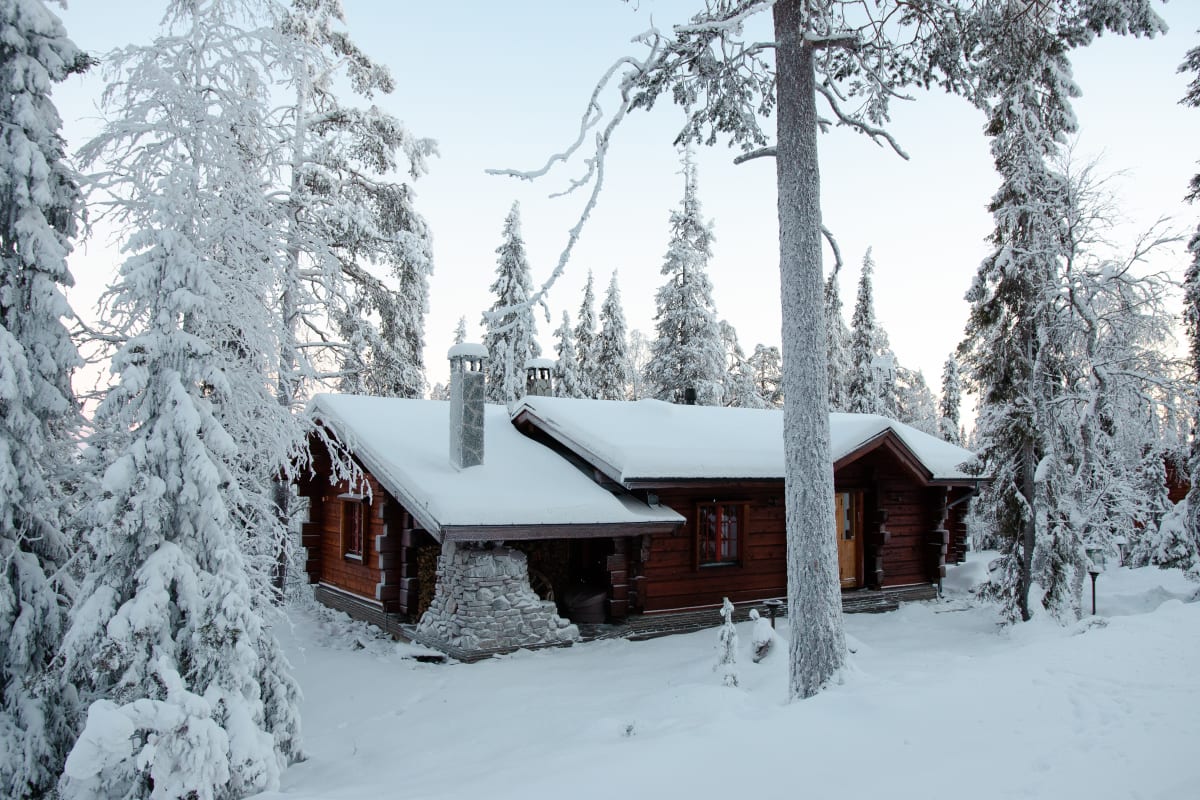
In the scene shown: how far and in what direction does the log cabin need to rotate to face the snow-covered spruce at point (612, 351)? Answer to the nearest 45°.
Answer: approximately 135° to its left

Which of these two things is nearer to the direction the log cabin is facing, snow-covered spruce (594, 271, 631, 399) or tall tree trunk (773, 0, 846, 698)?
the tall tree trunk

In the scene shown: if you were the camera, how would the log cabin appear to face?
facing the viewer and to the right of the viewer

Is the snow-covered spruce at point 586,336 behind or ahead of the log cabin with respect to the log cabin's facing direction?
behind

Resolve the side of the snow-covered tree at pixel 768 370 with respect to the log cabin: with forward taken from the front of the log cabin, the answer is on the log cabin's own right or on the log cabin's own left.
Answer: on the log cabin's own left

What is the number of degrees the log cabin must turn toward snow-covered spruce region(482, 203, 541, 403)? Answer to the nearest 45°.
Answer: approximately 135° to its left

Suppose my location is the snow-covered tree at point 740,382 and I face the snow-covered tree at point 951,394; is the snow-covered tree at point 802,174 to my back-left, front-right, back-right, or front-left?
back-right

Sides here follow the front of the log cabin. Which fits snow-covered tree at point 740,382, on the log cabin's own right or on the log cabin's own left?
on the log cabin's own left

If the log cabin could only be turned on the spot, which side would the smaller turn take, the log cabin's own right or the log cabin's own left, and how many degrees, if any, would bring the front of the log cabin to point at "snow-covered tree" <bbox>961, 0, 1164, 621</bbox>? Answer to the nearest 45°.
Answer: approximately 45° to the log cabin's own left
